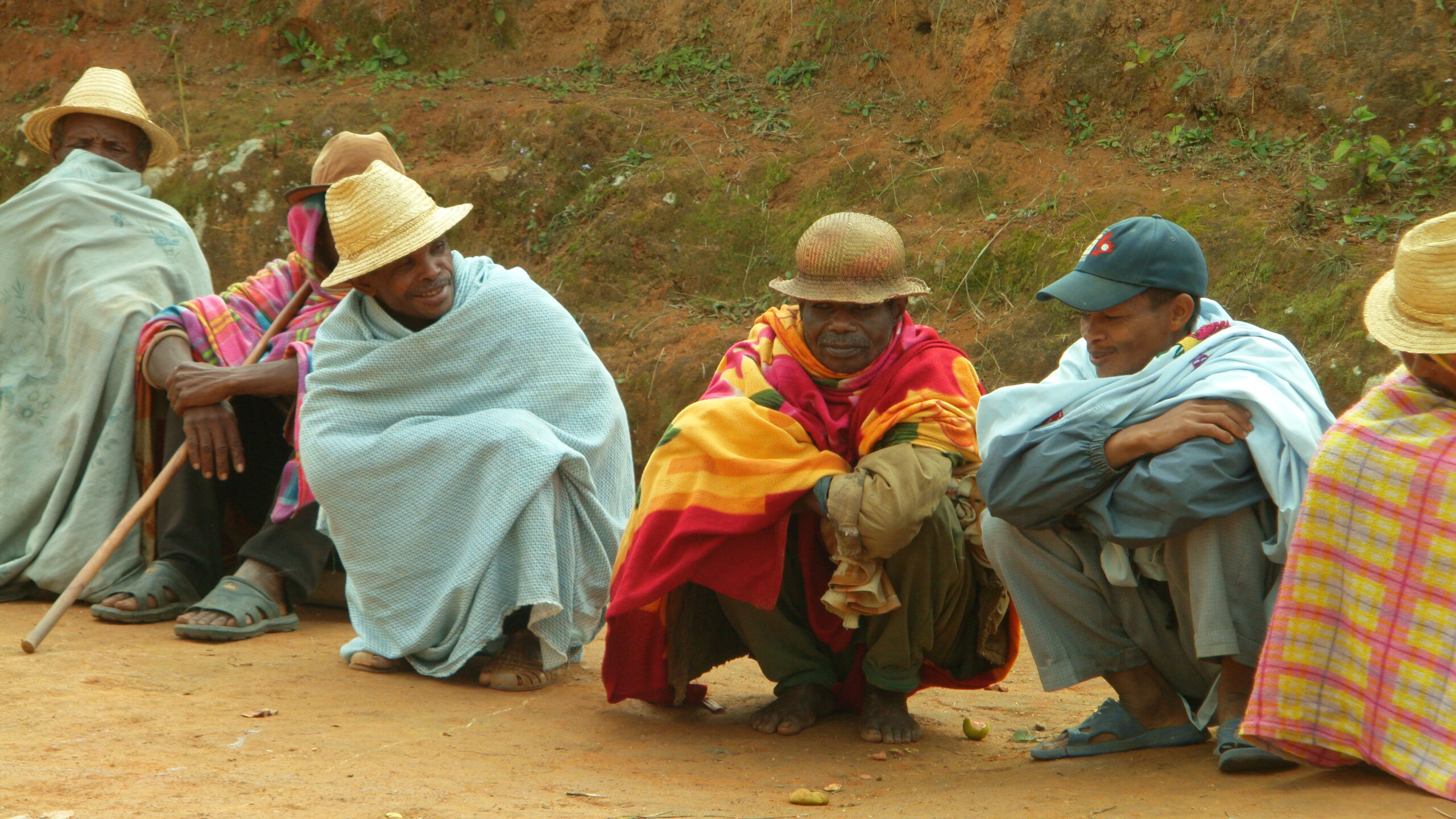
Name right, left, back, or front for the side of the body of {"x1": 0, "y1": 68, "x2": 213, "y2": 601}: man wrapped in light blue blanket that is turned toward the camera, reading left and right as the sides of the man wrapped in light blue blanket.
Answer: front

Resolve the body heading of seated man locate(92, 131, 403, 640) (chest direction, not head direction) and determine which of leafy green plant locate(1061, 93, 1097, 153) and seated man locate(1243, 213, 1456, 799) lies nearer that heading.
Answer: the seated man

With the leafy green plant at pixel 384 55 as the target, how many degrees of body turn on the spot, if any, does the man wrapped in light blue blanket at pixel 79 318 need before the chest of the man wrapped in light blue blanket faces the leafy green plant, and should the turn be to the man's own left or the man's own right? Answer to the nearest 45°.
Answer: approximately 135° to the man's own left

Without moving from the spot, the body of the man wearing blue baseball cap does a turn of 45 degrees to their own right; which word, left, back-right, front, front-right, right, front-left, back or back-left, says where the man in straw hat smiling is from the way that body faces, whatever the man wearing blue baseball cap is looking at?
front

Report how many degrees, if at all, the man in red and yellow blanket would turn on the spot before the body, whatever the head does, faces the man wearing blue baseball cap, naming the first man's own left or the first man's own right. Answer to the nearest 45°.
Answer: approximately 90° to the first man's own left

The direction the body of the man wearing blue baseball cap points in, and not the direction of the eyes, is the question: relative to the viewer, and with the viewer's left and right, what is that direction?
facing the viewer and to the left of the viewer

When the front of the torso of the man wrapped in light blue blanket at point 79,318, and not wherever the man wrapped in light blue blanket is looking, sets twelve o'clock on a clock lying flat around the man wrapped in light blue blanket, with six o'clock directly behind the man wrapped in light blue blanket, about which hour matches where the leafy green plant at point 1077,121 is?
The leafy green plant is roughly at 9 o'clock from the man wrapped in light blue blanket.

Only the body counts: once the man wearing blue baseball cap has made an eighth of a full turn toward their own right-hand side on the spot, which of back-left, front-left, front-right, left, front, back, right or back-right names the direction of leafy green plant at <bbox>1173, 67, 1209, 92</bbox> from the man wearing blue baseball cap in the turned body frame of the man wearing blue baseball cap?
right

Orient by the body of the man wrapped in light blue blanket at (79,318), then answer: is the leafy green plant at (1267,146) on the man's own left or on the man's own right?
on the man's own left

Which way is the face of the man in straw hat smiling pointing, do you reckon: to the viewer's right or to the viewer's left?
to the viewer's right

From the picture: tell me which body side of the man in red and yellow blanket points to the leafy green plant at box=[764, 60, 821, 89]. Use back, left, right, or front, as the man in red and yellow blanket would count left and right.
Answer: back

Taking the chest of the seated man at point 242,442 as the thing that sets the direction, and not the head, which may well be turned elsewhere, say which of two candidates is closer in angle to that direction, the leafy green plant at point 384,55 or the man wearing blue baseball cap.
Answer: the man wearing blue baseball cap

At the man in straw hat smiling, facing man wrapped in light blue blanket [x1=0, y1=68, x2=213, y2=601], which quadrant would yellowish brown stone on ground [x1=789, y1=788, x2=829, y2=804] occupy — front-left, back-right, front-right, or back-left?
back-left

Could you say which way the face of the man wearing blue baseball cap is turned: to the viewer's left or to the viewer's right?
to the viewer's left
